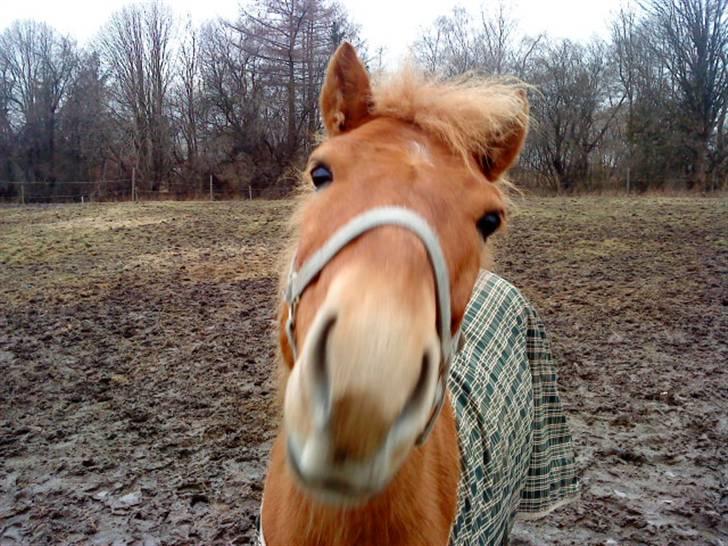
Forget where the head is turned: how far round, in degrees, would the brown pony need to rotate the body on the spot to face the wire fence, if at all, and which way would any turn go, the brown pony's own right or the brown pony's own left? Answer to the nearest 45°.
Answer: approximately 135° to the brown pony's own right

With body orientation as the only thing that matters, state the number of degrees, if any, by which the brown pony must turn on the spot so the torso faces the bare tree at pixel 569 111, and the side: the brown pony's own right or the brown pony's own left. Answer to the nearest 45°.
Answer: approximately 180°

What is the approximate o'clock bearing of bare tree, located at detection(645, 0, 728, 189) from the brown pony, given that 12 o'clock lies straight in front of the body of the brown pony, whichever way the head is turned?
The bare tree is roughly at 7 o'clock from the brown pony.

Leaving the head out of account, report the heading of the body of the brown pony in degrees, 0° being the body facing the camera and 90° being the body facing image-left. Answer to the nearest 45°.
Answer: approximately 0°

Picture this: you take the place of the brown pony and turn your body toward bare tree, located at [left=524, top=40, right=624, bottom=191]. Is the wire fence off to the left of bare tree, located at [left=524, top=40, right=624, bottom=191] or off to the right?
left

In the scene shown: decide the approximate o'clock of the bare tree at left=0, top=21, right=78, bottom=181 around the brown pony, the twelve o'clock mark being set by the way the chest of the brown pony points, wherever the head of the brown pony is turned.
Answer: The bare tree is roughly at 5 o'clock from the brown pony.

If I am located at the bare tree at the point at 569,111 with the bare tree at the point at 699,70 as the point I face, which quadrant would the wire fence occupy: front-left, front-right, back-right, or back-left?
back-right
